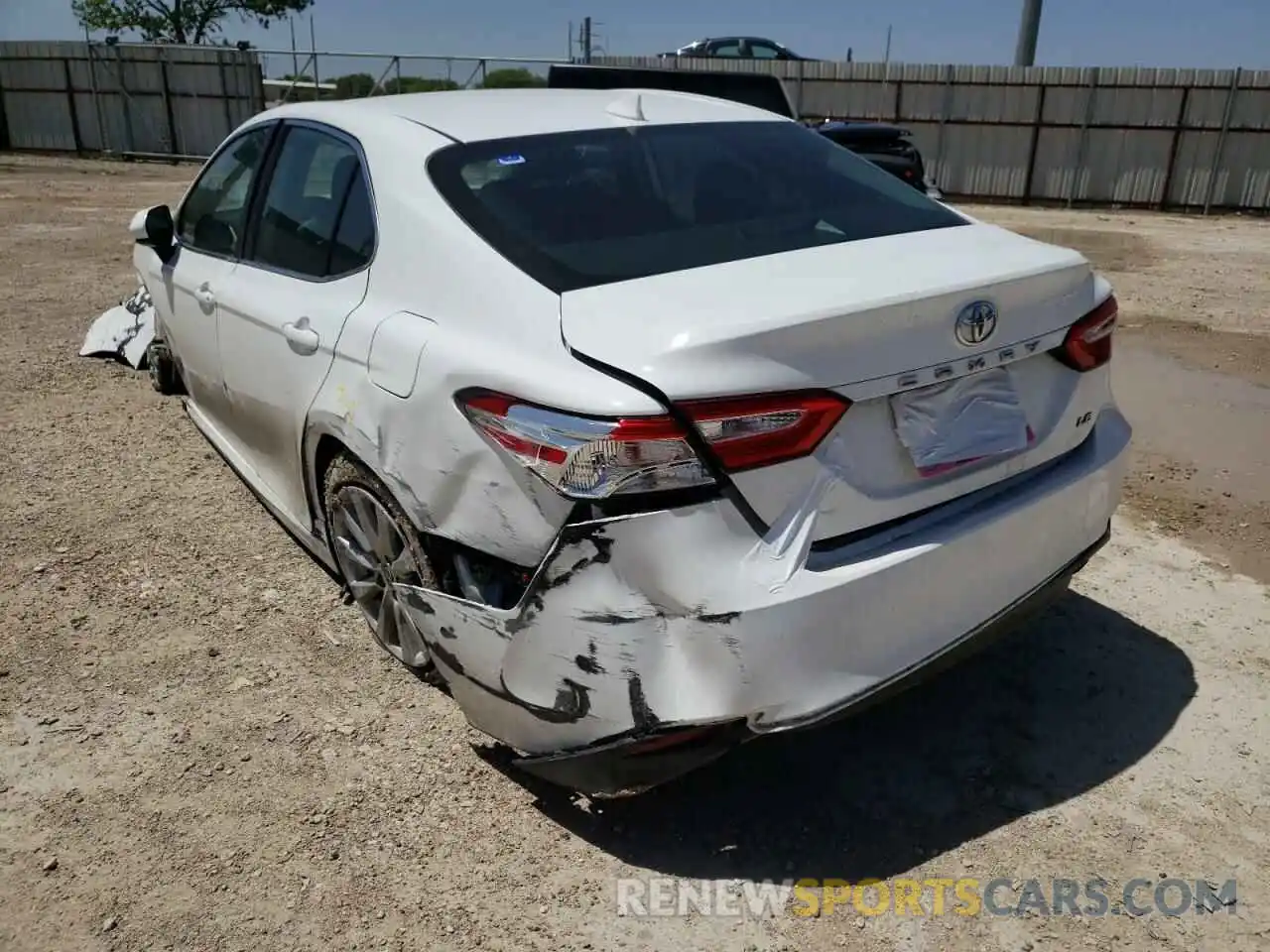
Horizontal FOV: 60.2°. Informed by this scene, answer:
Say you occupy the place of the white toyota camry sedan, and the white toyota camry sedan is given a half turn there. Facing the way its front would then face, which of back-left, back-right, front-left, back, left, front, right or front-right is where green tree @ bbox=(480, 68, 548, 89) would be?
back-left

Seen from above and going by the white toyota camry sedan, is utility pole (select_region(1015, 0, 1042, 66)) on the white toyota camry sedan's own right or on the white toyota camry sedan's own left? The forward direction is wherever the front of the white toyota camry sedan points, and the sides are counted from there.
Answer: on the white toyota camry sedan's own right

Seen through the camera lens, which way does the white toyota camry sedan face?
facing away from the viewer and to the left of the viewer

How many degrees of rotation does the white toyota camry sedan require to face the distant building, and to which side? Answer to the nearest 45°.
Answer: approximately 45° to its right

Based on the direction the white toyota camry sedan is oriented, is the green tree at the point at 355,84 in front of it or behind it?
in front

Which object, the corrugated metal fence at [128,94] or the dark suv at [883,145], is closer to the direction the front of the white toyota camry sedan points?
the corrugated metal fence

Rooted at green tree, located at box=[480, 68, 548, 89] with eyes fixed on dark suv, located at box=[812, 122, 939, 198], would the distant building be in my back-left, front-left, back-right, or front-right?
back-right

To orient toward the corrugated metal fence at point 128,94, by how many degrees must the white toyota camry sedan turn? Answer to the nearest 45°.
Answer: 0° — it already faces it

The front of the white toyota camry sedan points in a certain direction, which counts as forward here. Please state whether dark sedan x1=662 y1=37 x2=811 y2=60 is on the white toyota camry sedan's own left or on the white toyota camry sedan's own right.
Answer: on the white toyota camry sedan's own right

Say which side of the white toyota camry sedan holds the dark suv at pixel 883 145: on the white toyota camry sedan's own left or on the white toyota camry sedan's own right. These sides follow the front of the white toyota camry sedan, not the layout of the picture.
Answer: on the white toyota camry sedan's own right

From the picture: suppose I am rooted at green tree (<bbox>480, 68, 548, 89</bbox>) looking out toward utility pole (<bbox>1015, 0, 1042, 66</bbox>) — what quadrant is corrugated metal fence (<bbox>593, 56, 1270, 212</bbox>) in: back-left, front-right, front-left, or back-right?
front-right

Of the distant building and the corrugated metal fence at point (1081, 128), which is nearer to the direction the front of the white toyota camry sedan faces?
the distant building
